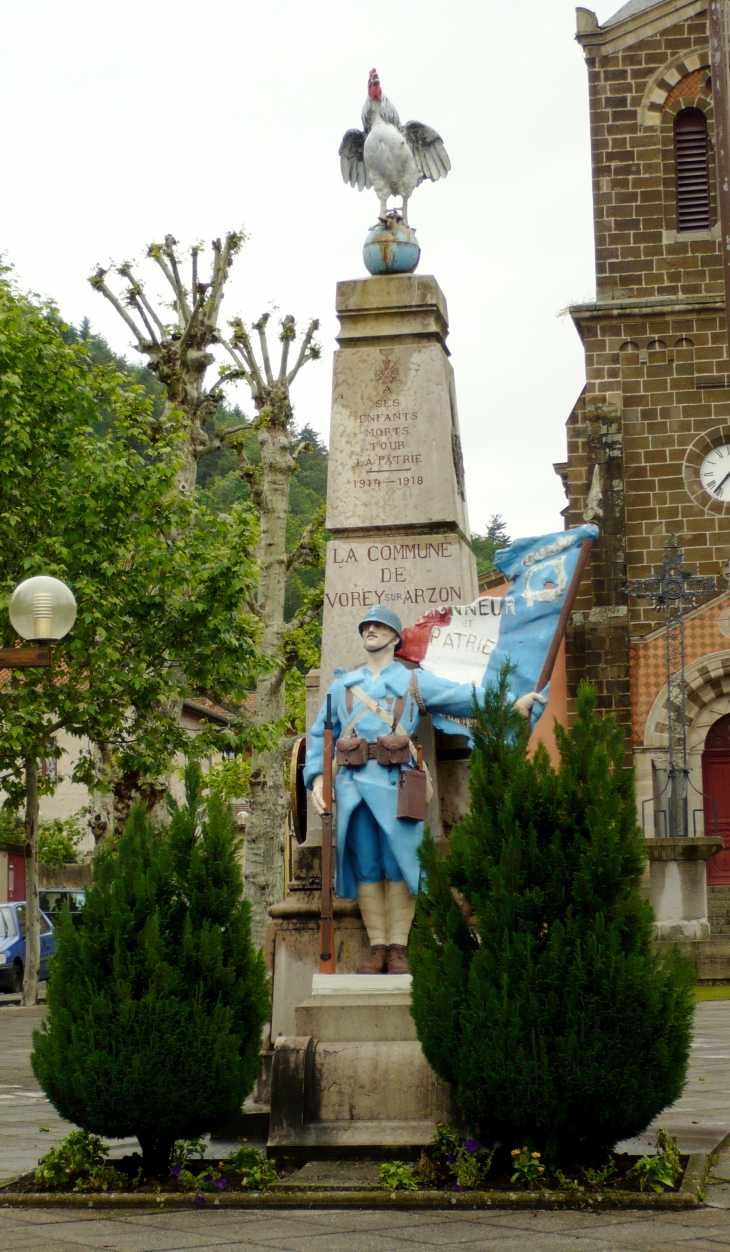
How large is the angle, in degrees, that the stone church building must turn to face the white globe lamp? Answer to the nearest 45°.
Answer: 0° — it already faces it

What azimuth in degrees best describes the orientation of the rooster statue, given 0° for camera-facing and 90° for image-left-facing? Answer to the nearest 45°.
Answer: approximately 0°

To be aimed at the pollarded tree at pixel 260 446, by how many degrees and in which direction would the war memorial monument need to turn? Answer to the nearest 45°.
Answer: approximately 180°

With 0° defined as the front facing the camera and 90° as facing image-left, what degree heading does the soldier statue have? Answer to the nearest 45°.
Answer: approximately 0°
